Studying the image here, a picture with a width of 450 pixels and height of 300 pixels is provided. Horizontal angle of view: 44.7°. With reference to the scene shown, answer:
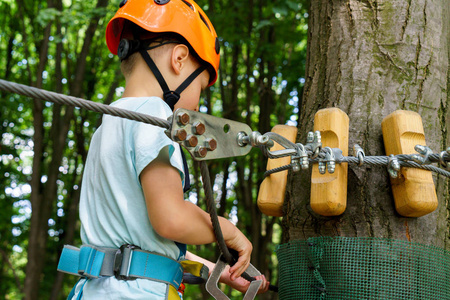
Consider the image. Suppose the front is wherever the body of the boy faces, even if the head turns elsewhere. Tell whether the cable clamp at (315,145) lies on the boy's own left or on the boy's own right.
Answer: on the boy's own right

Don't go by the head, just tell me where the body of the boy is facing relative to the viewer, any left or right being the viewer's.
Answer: facing away from the viewer and to the right of the viewer

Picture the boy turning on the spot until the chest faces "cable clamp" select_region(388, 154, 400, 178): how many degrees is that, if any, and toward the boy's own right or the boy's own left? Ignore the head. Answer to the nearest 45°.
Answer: approximately 45° to the boy's own right

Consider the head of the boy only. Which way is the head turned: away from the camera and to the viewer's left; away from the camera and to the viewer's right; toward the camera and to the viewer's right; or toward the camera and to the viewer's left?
away from the camera and to the viewer's right

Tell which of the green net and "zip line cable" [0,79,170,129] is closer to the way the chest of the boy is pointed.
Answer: the green net

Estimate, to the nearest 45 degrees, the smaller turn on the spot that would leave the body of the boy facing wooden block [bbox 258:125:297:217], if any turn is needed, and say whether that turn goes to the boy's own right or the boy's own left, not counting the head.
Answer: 0° — they already face it
